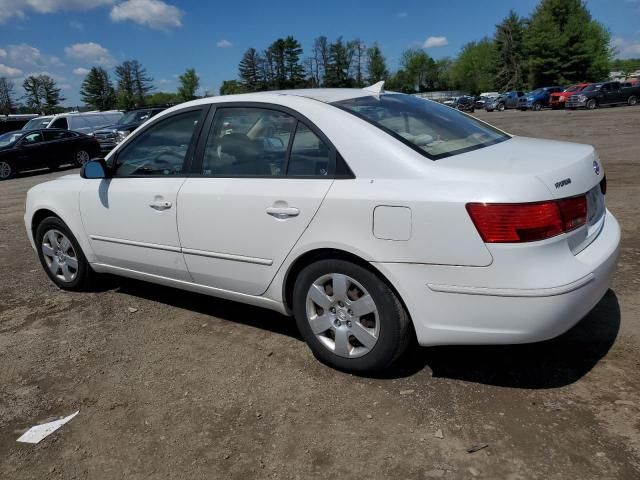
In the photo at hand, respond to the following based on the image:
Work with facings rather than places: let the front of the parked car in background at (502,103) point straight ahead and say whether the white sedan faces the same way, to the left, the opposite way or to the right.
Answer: to the right

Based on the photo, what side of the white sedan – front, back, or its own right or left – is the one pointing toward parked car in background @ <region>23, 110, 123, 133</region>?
front

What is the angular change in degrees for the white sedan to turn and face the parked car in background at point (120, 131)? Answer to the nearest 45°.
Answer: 0° — it already faces it

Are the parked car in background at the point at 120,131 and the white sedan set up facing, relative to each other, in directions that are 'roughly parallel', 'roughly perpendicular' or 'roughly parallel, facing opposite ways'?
roughly perpendicular

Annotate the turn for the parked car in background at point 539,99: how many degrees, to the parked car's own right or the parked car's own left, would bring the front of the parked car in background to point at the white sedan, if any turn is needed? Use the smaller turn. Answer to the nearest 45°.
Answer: approximately 45° to the parked car's own left

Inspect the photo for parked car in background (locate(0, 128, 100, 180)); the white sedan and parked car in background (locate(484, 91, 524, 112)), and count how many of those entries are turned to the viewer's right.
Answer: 0

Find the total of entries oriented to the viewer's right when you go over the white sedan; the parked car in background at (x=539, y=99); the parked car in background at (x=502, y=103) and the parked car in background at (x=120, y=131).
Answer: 0

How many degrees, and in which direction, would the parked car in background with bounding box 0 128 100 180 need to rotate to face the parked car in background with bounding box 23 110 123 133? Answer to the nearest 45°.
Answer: approximately 135° to its right

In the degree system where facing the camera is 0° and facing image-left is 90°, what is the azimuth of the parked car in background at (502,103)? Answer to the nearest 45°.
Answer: approximately 45°

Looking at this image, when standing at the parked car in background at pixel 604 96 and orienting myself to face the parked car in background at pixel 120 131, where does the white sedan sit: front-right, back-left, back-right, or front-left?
front-left

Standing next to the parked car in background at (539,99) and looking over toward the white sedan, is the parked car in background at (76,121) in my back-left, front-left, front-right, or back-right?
front-right

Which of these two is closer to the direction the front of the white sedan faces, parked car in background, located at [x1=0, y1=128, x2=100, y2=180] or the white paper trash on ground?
the parked car in background

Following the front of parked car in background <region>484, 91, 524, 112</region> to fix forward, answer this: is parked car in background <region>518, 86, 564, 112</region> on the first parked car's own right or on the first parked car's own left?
on the first parked car's own left

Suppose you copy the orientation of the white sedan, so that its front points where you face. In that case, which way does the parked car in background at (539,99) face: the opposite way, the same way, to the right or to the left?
to the left

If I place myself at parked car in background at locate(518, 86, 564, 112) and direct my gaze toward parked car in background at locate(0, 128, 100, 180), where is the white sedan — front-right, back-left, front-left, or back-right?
front-left

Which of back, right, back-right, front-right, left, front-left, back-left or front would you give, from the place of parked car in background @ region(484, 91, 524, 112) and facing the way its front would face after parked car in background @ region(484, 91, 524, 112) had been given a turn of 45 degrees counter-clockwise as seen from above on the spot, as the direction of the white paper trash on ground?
front
